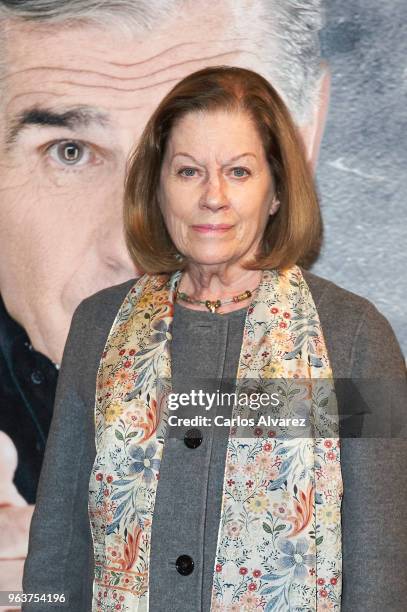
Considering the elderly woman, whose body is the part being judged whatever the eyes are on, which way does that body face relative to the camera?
toward the camera

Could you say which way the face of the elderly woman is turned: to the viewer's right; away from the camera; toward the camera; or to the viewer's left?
toward the camera
